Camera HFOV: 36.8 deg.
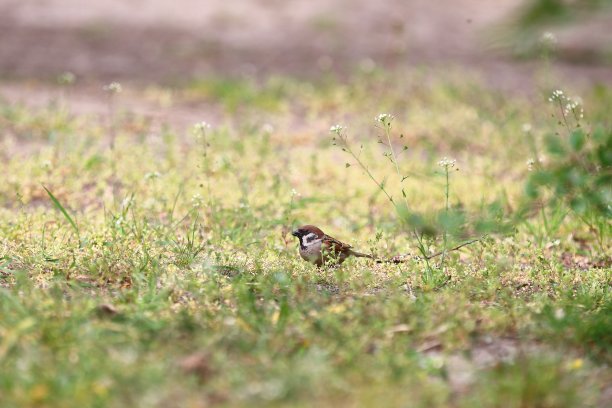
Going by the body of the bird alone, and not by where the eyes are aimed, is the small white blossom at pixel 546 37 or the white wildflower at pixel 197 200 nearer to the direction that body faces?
the white wildflower

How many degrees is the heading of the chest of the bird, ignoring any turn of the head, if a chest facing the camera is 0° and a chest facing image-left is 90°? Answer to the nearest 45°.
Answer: approximately 90°

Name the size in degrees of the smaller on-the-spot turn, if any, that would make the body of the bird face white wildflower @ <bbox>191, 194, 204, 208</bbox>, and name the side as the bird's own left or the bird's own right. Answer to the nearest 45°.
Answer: approximately 45° to the bird's own right
